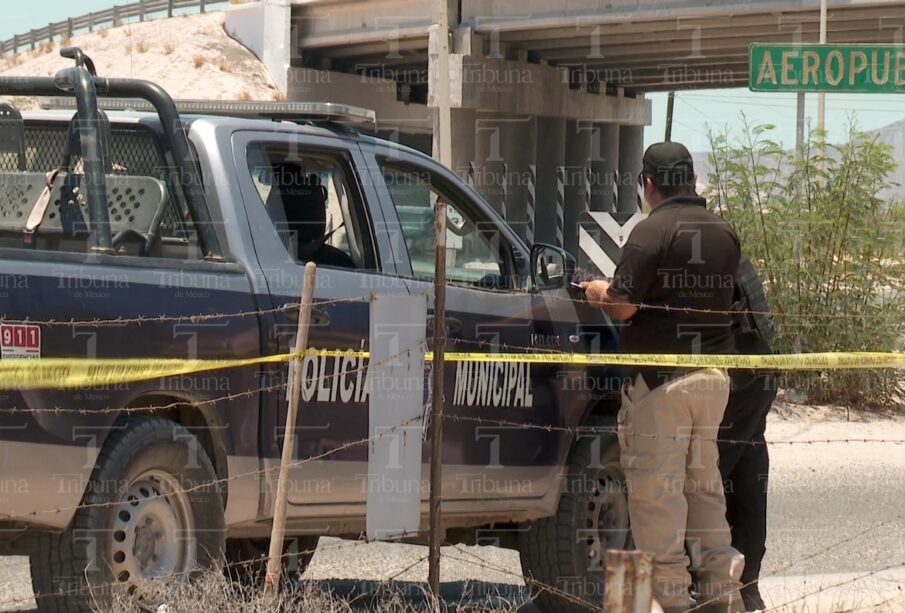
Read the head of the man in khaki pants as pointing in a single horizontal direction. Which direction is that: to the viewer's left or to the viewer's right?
to the viewer's left

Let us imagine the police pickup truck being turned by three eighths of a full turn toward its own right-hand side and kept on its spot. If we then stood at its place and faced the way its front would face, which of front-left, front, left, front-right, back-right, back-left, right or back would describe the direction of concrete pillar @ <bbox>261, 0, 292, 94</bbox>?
back

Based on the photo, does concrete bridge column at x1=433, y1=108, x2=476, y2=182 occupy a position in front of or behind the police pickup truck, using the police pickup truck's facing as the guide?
in front

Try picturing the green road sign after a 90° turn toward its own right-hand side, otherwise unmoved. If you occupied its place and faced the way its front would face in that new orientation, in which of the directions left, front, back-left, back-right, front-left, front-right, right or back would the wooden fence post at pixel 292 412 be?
left

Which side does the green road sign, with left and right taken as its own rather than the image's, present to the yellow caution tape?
front

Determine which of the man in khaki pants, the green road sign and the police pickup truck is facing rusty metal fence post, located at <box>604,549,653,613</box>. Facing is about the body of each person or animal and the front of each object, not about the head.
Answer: the green road sign

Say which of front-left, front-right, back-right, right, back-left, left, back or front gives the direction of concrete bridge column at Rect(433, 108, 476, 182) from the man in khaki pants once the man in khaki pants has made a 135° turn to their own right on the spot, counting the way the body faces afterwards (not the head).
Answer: left

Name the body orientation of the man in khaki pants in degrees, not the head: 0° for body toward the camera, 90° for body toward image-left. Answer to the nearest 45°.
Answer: approximately 135°

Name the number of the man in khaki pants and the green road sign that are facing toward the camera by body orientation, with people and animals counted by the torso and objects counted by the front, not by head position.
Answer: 1

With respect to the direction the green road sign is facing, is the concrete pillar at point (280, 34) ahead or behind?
behind

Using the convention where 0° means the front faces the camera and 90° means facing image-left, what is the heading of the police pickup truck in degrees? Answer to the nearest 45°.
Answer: approximately 225°

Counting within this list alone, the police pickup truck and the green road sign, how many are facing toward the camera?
1

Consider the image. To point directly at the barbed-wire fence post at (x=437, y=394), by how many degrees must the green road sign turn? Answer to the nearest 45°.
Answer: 0° — it already faces it

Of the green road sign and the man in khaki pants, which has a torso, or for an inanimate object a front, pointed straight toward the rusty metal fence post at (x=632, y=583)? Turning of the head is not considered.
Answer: the green road sign

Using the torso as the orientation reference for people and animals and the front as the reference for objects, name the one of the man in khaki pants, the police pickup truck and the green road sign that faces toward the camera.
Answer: the green road sign

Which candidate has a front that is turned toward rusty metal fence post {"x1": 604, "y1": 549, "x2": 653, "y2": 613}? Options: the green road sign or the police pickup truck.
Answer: the green road sign

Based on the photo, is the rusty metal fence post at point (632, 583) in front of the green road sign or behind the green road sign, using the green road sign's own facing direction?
in front

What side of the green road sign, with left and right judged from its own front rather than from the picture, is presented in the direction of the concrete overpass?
back

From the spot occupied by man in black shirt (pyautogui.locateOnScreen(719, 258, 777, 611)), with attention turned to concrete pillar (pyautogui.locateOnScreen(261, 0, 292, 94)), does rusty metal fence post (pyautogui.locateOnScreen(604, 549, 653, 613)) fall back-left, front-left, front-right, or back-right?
back-left
